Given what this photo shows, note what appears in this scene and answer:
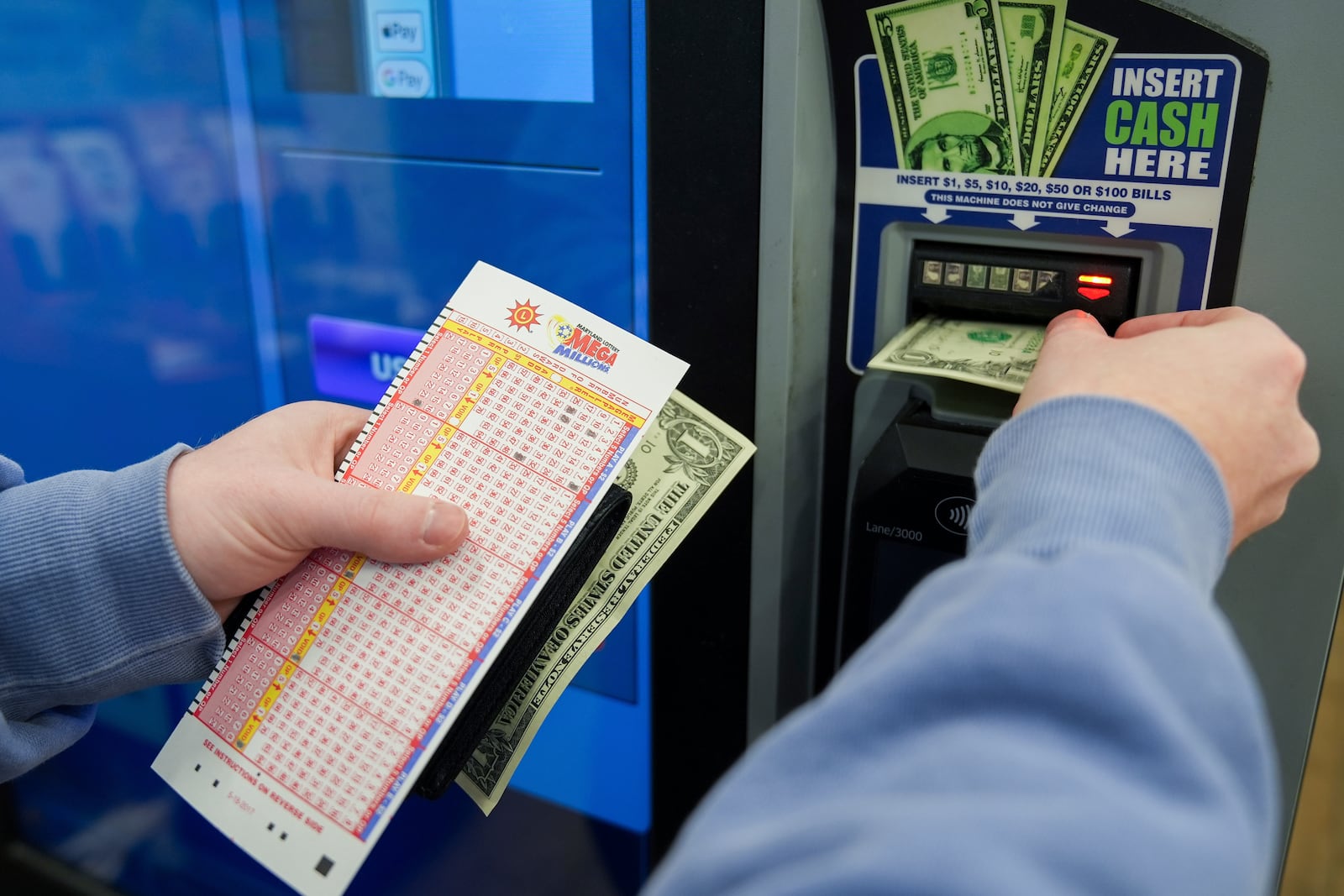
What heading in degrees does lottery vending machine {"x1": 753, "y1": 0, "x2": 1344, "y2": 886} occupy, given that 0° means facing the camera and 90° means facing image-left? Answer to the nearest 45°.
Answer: approximately 0°
